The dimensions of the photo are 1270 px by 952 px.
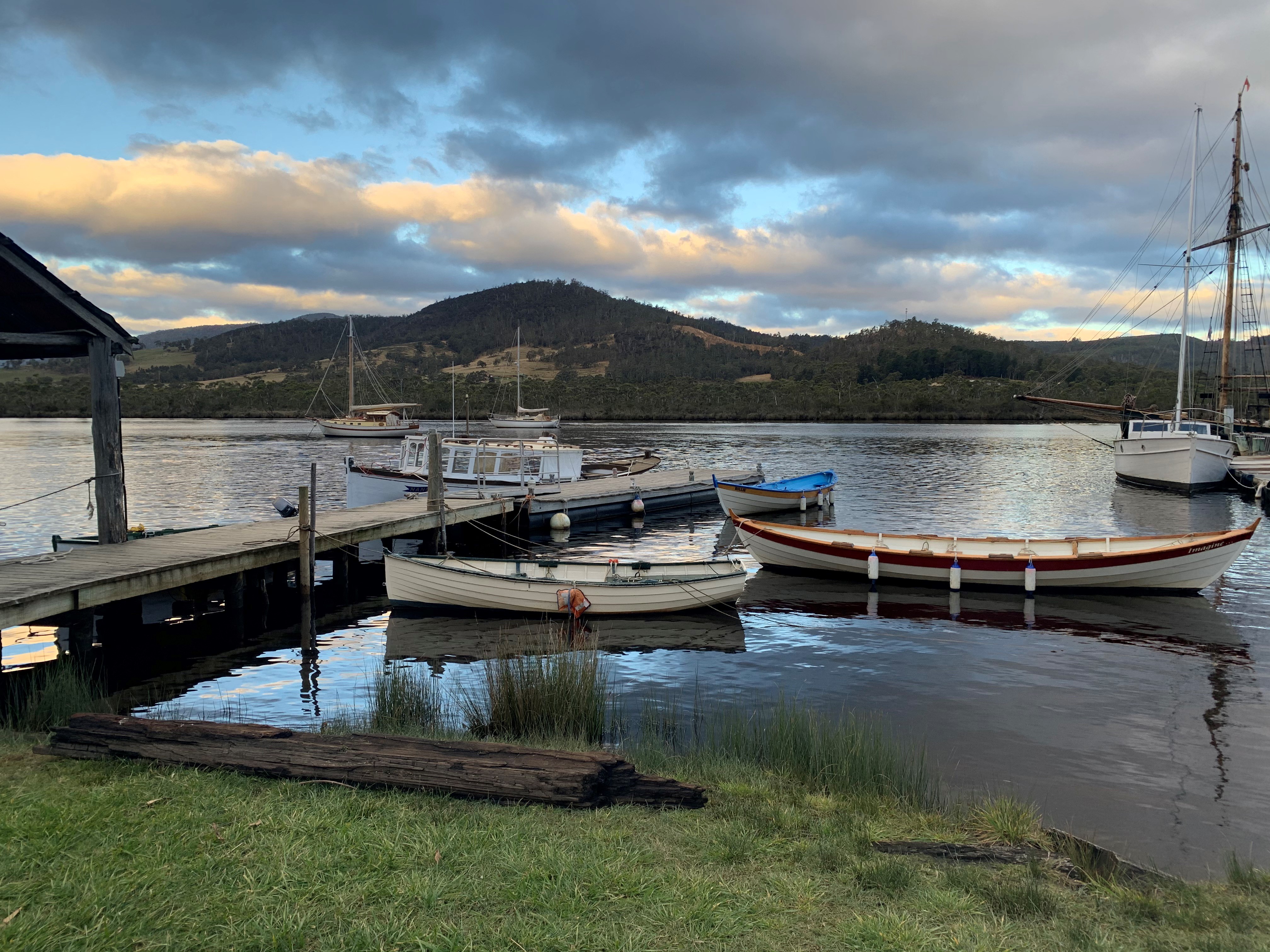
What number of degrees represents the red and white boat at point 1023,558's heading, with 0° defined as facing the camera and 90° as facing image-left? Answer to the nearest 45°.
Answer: approximately 270°

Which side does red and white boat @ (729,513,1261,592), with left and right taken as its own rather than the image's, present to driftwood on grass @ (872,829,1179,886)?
right

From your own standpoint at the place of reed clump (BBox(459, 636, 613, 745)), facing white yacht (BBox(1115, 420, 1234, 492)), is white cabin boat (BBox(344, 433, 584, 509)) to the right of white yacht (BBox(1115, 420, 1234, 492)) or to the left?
left

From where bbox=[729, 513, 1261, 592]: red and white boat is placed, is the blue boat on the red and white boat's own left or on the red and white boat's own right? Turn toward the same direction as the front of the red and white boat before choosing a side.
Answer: on the red and white boat's own left

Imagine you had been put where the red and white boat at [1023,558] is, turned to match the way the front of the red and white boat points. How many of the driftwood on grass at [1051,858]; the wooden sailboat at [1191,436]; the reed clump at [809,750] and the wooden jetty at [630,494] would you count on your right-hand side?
2
